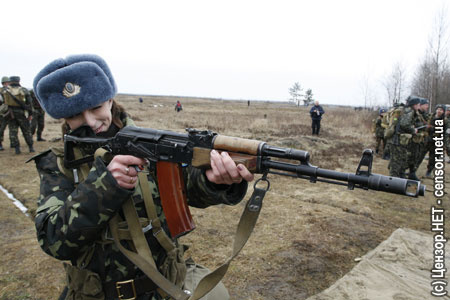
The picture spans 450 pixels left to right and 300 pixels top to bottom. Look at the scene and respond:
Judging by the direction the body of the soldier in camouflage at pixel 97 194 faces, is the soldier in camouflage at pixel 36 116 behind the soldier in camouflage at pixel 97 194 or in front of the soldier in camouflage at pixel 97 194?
behind

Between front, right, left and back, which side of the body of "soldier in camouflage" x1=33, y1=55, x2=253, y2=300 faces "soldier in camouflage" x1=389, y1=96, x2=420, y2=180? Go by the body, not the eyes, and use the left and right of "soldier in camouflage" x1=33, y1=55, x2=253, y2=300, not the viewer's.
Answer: left

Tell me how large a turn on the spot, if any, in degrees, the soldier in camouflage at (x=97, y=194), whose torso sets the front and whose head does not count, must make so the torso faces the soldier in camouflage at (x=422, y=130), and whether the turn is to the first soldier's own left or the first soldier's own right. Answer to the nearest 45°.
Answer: approximately 90° to the first soldier's own left

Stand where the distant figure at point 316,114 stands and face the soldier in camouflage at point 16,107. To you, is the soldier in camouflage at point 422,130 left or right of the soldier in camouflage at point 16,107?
left
